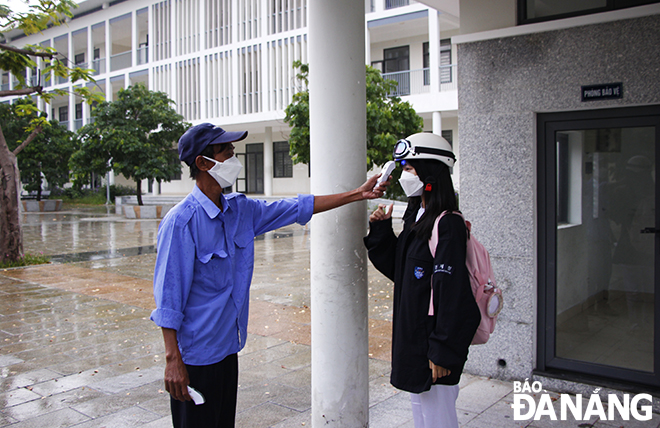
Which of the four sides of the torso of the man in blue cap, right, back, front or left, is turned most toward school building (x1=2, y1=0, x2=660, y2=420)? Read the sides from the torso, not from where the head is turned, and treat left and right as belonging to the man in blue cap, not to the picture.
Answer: left

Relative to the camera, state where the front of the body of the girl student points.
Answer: to the viewer's left

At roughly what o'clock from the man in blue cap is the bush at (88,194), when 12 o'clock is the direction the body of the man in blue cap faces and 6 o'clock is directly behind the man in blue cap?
The bush is roughly at 7 o'clock from the man in blue cap.

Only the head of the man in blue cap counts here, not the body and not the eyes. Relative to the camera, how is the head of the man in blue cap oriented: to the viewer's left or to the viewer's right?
to the viewer's right

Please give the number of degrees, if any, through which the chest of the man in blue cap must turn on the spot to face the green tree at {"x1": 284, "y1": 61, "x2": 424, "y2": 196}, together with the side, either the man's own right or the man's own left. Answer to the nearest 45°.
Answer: approximately 135° to the man's own left

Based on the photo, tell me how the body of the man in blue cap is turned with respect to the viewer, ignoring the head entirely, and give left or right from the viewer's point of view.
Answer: facing the viewer and to the right of the viewer

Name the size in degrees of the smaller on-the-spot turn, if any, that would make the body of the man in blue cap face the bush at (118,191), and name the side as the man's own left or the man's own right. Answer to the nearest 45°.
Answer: approximately 135° to the man's own left
